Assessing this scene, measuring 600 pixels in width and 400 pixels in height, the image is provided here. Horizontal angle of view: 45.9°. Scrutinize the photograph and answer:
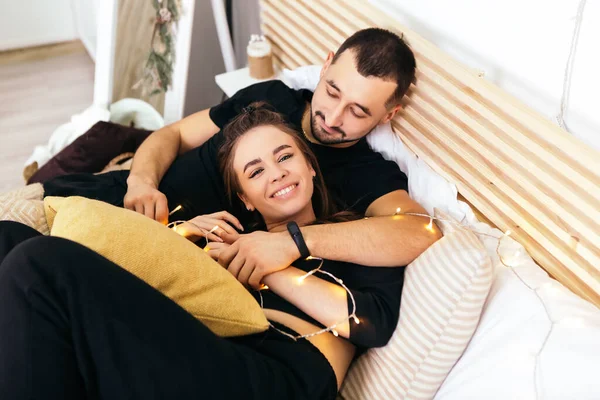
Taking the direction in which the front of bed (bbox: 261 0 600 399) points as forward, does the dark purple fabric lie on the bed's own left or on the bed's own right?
on the bed's own right

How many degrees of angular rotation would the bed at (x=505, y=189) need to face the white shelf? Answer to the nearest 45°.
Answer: approximately 90° to its right

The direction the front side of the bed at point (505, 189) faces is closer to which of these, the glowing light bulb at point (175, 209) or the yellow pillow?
the yellow pillow

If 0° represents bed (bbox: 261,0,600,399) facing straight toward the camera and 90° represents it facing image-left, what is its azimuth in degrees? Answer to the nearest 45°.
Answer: approximately 45°

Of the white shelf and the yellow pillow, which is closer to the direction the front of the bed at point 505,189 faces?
the yellow pillow
